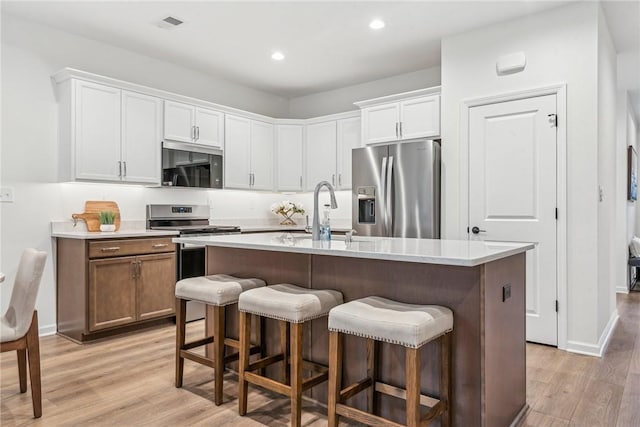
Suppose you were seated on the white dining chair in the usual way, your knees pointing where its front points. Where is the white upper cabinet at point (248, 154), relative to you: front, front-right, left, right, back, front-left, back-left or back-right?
back-right

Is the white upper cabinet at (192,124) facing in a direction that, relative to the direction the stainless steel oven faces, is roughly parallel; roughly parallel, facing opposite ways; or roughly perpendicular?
roughly parallel

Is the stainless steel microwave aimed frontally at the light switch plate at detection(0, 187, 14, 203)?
no

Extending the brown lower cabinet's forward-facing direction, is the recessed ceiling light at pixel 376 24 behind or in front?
in front

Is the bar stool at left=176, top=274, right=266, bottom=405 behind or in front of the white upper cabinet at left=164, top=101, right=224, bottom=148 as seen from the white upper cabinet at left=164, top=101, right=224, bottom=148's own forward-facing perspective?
in front

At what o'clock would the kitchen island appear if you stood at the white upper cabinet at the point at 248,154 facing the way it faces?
The kitchen island is roughly at 1 o'clock from the white upper cabinet.

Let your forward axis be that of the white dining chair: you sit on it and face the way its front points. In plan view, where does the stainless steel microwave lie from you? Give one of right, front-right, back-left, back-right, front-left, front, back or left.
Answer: back-right

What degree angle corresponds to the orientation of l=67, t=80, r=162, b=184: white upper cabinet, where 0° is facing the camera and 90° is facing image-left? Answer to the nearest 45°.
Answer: approximately 315°

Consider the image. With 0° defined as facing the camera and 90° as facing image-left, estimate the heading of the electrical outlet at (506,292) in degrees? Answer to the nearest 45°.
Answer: approximately 315°

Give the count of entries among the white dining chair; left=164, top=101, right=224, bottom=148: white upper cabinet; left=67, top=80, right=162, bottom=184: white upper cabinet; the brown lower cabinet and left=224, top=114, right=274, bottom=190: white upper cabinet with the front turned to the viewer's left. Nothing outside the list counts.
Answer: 1

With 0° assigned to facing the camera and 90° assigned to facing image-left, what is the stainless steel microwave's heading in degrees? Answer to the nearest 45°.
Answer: approximately 315°

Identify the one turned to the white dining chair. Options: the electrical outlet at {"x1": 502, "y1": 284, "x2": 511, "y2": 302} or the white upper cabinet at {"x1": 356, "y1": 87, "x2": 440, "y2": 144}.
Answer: the white upper cabinet

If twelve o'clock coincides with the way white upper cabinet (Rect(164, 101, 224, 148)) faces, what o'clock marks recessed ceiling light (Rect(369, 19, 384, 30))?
The recessed ceiling light is roughly at 12 o'clock from the white upper cabinet.
